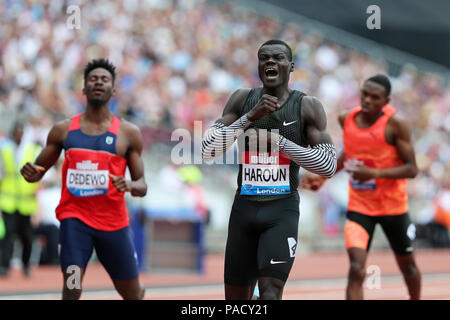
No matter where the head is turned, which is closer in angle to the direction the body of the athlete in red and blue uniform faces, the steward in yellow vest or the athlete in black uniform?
the athlete in black uniform

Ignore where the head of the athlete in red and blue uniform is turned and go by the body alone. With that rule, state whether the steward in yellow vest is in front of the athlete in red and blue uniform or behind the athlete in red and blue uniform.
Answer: behind

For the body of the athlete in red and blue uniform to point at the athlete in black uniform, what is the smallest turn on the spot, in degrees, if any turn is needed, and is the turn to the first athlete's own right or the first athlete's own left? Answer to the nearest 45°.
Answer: approximately 45° to the first athlete's own left

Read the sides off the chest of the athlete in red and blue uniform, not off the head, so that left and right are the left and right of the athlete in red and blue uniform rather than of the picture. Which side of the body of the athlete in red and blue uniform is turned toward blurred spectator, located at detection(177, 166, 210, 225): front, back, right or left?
back

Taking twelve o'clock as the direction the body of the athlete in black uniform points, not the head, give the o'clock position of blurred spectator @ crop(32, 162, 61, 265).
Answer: The blurred spectator is roughly at 5 o'clock from the athlete in black uniform.

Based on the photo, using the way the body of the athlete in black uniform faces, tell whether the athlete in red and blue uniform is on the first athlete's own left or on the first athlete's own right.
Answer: on the first athlete's own right

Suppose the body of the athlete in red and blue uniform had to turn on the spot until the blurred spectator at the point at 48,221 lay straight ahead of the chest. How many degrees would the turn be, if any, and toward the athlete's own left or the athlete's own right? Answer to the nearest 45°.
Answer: approximately 180°

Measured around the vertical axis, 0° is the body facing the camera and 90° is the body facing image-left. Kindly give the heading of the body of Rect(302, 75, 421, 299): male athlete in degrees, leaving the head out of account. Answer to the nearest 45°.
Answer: approximately 45°

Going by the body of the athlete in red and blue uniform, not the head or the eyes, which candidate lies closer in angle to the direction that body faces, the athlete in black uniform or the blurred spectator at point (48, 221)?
the athlete in black uniform

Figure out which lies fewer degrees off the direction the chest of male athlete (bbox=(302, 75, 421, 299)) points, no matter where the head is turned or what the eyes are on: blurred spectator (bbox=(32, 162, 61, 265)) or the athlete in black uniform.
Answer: the athlete in black uniform
